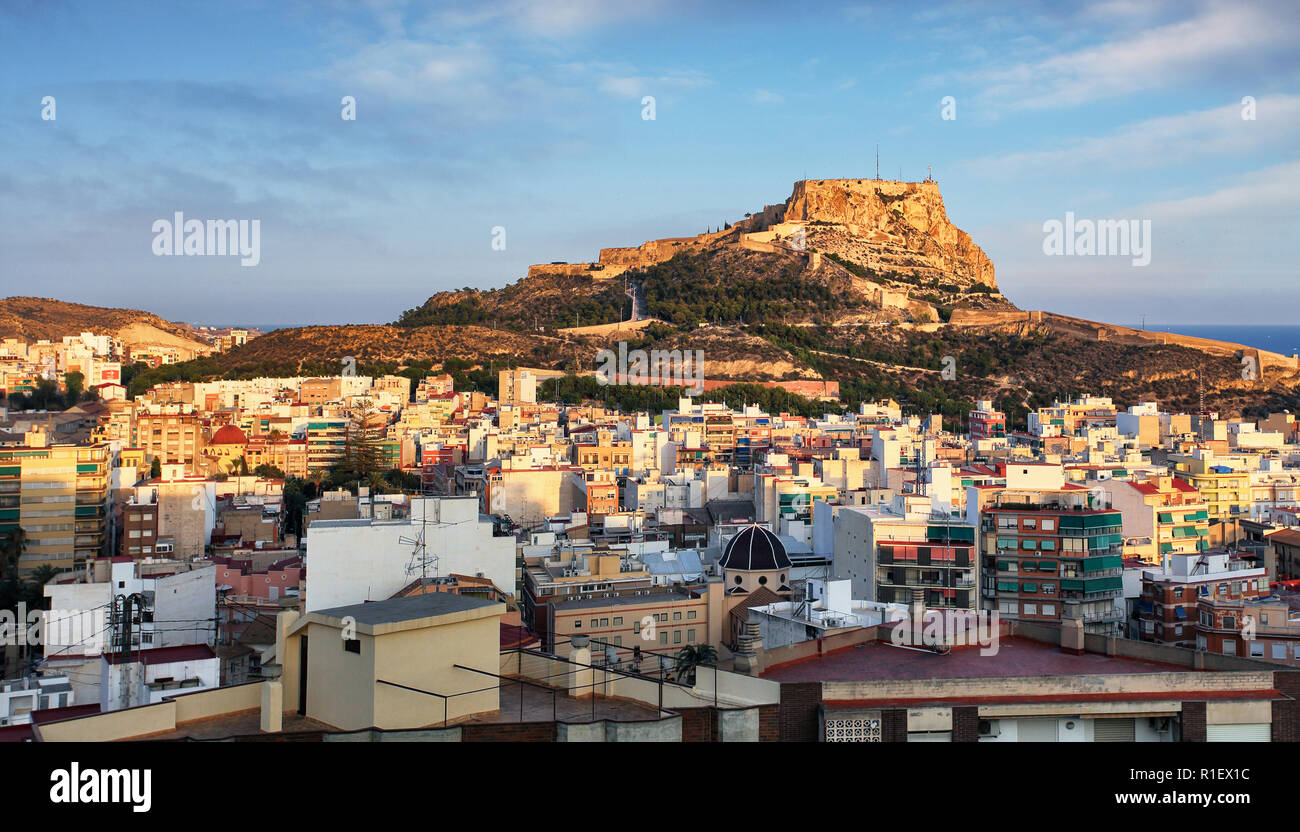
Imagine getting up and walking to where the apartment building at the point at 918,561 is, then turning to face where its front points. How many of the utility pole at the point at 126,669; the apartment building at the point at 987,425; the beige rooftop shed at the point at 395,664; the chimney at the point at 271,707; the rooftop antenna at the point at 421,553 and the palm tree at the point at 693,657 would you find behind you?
1

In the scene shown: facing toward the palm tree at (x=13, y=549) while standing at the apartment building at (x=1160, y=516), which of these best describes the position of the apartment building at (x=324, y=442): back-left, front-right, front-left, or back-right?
front-right

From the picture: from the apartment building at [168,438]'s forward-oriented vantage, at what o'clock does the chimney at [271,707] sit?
The chimney is roughly at 12 o'clock from the apartment building.

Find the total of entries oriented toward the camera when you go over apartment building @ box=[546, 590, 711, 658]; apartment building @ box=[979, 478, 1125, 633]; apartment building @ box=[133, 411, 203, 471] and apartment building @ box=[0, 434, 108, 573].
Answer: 4

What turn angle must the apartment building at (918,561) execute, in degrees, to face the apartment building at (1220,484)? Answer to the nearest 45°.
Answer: approximately 135° to its left

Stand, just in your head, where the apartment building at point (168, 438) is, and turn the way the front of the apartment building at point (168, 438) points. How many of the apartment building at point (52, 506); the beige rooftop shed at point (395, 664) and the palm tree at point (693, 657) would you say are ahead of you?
3

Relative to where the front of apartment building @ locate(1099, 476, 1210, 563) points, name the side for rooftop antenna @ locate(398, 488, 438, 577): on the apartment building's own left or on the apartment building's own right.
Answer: on the apartment building's own right

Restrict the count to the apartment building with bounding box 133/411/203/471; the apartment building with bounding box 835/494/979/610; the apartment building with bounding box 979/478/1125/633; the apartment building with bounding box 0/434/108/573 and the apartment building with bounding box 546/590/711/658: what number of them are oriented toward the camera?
5

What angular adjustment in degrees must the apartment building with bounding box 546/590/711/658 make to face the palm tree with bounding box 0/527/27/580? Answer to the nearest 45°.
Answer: approximately 135° to its right

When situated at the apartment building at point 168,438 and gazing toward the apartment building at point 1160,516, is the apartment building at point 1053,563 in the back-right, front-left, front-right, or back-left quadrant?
front-right

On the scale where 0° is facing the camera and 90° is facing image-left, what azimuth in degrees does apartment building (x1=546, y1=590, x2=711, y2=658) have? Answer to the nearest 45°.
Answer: approximately 0°

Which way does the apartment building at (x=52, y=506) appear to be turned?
toward the camera

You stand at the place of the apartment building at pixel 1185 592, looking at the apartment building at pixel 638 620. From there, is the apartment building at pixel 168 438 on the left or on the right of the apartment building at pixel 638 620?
right

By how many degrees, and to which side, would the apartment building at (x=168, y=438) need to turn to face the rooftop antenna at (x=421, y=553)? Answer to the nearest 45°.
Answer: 0° — it already faces it

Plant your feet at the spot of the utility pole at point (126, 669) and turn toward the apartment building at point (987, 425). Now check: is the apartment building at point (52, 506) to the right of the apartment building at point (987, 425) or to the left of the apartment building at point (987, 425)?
left

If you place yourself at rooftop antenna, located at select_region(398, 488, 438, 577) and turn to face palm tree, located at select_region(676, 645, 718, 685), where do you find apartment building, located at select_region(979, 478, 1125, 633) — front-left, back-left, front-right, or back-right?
front-left

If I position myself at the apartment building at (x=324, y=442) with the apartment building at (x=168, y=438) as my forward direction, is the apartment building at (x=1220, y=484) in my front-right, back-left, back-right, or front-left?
back-left

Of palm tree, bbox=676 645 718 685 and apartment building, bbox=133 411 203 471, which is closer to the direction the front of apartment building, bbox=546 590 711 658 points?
the palm tree

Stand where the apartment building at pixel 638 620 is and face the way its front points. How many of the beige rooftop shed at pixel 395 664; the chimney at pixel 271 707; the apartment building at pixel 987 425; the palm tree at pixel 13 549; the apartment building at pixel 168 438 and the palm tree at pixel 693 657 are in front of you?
3

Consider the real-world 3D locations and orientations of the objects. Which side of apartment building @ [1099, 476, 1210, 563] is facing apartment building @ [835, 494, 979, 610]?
right

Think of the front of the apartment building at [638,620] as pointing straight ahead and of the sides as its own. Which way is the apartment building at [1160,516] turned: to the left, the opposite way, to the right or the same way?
the same way
